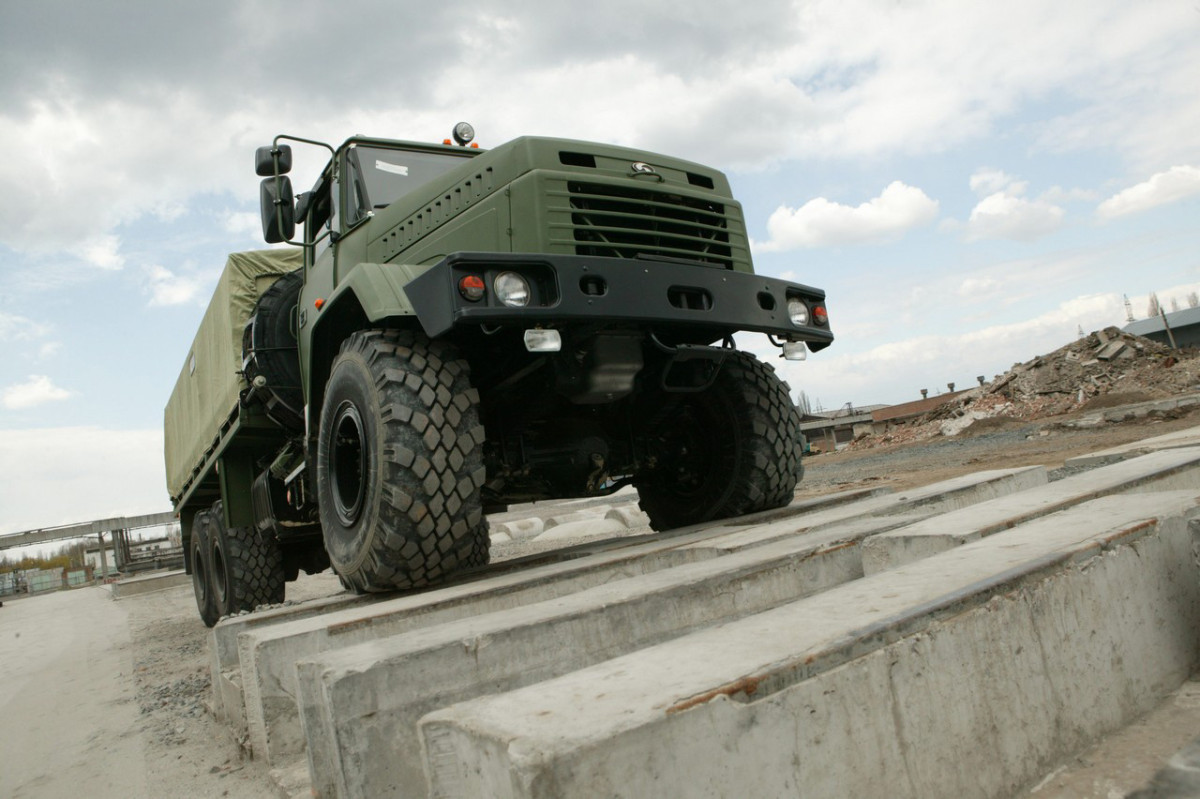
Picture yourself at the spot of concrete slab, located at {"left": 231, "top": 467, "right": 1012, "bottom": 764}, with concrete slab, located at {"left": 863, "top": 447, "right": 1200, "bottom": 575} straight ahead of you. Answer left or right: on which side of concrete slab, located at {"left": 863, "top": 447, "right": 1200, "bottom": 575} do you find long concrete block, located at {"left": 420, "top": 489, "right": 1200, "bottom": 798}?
right

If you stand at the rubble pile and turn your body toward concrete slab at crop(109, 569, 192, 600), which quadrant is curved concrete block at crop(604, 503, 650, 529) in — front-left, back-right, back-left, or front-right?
front-left

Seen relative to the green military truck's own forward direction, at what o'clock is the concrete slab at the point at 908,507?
The concrete slab is roughly at 11 o'clock from the green military truck.

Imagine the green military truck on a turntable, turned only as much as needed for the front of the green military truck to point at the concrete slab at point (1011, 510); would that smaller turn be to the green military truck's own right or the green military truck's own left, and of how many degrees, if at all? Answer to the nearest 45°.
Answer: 0° — it already faces it

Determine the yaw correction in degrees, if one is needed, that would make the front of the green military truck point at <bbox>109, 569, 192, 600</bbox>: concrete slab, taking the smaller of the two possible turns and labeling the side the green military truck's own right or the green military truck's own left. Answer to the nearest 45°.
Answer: approximately 180°

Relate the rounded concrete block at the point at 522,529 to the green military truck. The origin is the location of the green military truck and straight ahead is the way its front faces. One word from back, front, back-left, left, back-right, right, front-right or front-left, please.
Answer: back-left

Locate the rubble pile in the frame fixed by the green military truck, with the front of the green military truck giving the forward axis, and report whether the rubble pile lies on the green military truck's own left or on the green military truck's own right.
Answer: on the green military truck's own left

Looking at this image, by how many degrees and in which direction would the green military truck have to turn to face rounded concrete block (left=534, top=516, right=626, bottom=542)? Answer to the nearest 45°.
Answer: approximately 135° to its left

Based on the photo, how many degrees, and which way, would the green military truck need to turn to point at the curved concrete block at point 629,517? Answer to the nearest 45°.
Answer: approximately 135° to its left

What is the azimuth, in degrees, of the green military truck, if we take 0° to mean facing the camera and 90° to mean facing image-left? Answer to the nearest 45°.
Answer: approximately 315°
